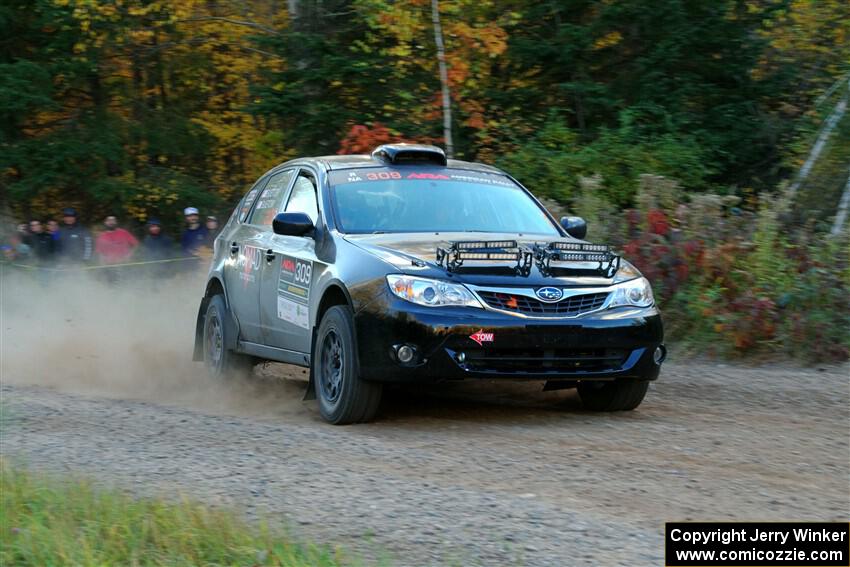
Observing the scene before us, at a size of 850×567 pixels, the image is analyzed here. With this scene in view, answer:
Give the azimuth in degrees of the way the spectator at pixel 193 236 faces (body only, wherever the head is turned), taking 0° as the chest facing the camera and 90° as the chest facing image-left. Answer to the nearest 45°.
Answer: approximately 0°

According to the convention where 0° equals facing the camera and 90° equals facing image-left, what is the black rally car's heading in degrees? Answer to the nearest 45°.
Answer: approximately 315°

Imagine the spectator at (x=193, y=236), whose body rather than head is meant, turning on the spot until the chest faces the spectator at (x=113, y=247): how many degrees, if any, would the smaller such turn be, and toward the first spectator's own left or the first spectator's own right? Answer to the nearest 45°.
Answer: approximately 135° to the first spectator's own right

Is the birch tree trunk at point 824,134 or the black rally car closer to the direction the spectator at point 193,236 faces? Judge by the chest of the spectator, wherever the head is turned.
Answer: the black rally car

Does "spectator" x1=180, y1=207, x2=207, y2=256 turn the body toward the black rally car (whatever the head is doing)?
yes

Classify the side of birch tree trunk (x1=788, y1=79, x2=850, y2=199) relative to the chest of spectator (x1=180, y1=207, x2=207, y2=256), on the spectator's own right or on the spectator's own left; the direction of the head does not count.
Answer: on the spectator's own left

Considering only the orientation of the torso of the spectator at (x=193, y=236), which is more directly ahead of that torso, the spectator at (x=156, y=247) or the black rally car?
the black rally car

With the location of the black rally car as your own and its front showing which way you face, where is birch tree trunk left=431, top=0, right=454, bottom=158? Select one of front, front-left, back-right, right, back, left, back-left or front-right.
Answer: back-left
